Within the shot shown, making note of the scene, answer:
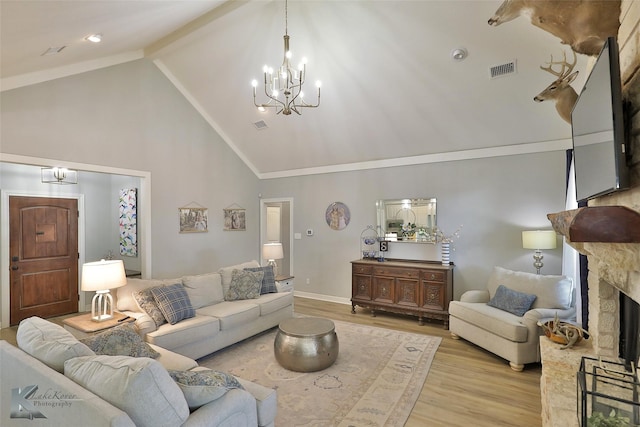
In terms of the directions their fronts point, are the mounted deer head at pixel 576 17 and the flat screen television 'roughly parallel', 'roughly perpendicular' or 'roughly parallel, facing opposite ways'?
roughly parallel

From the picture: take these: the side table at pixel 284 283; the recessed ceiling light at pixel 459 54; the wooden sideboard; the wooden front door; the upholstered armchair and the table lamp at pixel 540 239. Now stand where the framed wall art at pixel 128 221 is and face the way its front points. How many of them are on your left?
5

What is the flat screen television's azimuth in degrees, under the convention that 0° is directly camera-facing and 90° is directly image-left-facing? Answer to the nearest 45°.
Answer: approximately 90°

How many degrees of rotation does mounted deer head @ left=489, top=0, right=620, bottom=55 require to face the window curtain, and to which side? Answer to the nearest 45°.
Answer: approximately 90° to its right

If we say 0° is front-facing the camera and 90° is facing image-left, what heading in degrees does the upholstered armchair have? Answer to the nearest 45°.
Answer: approximately 45°

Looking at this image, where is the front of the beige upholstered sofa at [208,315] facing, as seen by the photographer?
facing the viewer and to the right of the viewer

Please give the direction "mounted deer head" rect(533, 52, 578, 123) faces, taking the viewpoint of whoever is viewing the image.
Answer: facing to the left of the viewer

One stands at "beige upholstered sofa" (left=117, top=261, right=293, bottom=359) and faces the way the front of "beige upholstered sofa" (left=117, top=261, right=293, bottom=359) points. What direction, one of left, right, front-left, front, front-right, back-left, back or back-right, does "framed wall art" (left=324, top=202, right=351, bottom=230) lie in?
left

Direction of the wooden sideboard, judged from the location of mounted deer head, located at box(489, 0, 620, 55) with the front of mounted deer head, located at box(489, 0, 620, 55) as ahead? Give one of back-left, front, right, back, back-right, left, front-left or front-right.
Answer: front-right

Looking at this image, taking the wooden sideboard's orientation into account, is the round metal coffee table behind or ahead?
ahead

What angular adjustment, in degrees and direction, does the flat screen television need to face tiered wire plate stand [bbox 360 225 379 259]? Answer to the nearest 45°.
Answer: approximately 45° to its right

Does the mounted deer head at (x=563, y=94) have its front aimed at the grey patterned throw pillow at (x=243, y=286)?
yes

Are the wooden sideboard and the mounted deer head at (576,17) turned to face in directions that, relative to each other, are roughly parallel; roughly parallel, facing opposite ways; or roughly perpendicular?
roughly perpendicular

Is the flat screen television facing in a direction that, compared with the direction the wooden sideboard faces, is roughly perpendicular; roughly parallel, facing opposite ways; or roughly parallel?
roughly perpendicular

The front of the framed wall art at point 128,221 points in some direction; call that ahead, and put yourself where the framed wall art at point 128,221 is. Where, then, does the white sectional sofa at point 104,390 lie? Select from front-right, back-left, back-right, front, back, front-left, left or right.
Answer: front-left

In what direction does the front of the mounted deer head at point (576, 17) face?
to the viewer's left
